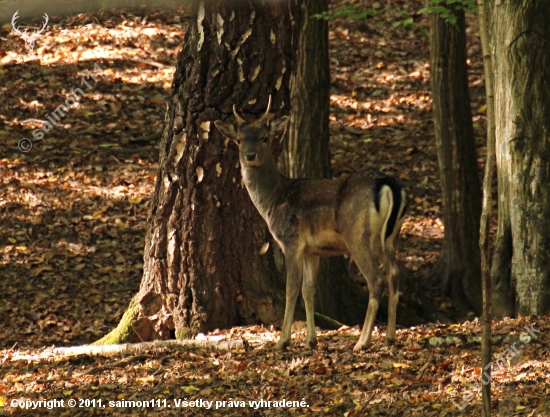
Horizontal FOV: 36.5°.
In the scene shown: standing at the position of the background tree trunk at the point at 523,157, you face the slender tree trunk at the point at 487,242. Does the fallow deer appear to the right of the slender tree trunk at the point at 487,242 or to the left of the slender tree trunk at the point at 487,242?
right

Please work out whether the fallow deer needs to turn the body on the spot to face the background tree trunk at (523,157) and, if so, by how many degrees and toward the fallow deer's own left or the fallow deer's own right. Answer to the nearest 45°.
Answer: approximately 90° to the fallow deer's own right

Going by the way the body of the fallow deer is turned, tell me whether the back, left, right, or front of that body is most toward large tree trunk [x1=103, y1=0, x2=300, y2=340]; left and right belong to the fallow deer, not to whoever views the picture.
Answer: front

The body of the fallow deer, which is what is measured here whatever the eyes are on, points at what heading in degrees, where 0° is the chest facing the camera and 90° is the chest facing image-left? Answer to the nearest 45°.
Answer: approximately 135°

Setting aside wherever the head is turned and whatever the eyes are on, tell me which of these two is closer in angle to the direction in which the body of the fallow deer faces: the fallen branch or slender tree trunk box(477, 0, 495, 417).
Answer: the fallen branch

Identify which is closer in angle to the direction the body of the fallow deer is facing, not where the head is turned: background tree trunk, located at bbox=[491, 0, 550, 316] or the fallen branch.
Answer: the fallen branch

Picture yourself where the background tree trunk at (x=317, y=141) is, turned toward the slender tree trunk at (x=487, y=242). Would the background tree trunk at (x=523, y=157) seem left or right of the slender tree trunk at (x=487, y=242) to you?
left

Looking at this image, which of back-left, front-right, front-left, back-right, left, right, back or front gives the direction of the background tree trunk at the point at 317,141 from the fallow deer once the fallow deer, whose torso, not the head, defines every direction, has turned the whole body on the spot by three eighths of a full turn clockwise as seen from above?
left

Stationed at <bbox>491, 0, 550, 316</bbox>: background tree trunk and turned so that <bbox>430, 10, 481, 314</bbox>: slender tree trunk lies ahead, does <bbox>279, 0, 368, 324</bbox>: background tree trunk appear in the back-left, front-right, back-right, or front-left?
front-left

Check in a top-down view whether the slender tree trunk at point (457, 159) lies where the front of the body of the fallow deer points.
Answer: no

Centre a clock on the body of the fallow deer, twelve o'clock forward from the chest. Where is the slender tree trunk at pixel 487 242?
The slender tree trunk is roughly at 7 o'clock from the fallow deer.

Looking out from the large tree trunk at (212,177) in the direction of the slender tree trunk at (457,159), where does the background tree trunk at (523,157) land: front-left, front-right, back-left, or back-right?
front-right
